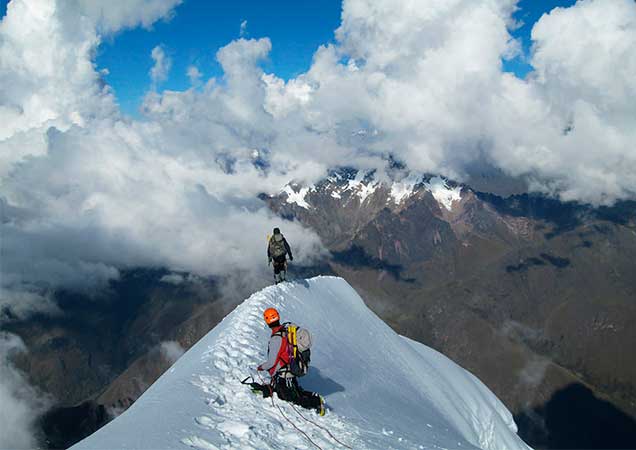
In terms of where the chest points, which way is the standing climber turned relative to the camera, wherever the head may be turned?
away from the camera
